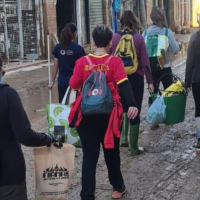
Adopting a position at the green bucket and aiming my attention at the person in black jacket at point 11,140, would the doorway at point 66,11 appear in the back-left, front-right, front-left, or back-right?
back-right

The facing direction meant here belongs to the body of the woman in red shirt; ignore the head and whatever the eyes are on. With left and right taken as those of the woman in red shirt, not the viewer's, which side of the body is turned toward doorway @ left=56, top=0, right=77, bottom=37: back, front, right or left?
front

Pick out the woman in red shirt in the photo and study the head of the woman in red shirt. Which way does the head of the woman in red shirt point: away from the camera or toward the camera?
away from the camera

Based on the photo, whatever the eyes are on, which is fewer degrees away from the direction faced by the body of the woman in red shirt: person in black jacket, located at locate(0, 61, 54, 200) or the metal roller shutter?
the metal roller shutter

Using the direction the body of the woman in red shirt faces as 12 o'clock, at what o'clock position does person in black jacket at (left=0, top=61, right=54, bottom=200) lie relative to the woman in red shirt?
The person in black jacket is roughly at 7 o'clock from the woman in red shirt.

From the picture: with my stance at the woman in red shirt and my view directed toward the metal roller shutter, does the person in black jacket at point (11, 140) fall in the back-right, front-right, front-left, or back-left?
back-left

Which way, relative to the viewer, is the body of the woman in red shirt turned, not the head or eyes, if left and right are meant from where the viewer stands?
facing away from the viewer

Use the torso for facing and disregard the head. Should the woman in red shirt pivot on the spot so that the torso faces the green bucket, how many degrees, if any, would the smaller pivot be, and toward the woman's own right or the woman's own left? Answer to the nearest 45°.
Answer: approximately 45° to the woman's own right
